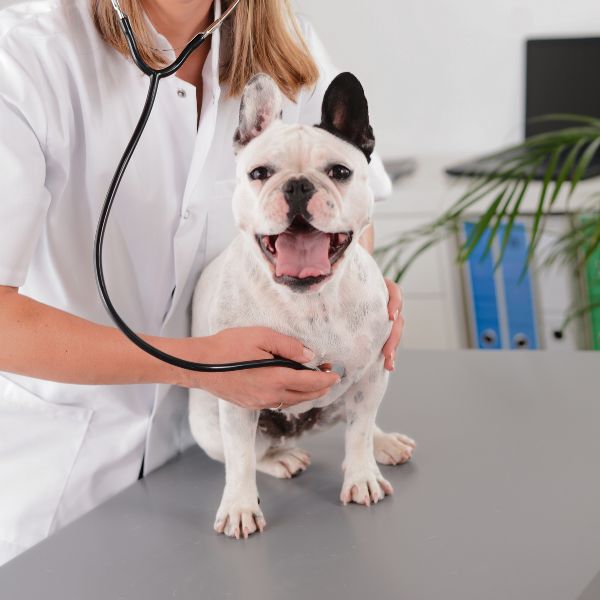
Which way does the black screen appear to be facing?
toward the camera

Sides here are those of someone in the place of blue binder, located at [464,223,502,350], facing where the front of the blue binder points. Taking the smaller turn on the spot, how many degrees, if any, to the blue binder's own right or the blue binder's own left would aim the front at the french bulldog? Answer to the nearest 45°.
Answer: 0° — it already faces it

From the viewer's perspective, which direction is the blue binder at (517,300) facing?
toward the camera

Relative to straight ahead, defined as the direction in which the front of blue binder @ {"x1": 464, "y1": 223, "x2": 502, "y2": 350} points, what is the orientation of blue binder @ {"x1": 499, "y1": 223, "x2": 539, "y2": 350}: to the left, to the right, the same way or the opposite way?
the same way

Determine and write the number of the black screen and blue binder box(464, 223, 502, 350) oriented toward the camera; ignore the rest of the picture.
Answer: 2

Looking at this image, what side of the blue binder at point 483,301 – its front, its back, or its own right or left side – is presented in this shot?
front

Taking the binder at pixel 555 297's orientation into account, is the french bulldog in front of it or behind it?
in front

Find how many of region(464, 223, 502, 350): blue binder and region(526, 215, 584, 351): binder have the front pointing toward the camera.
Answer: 2

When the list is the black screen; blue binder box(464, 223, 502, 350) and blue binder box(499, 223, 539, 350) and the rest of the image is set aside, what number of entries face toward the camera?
3

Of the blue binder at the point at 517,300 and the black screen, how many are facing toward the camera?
2

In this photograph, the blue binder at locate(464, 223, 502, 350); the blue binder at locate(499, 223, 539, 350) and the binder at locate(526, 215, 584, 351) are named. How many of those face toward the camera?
3

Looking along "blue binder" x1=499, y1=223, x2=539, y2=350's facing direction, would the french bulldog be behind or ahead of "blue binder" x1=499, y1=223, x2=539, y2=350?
ahead
